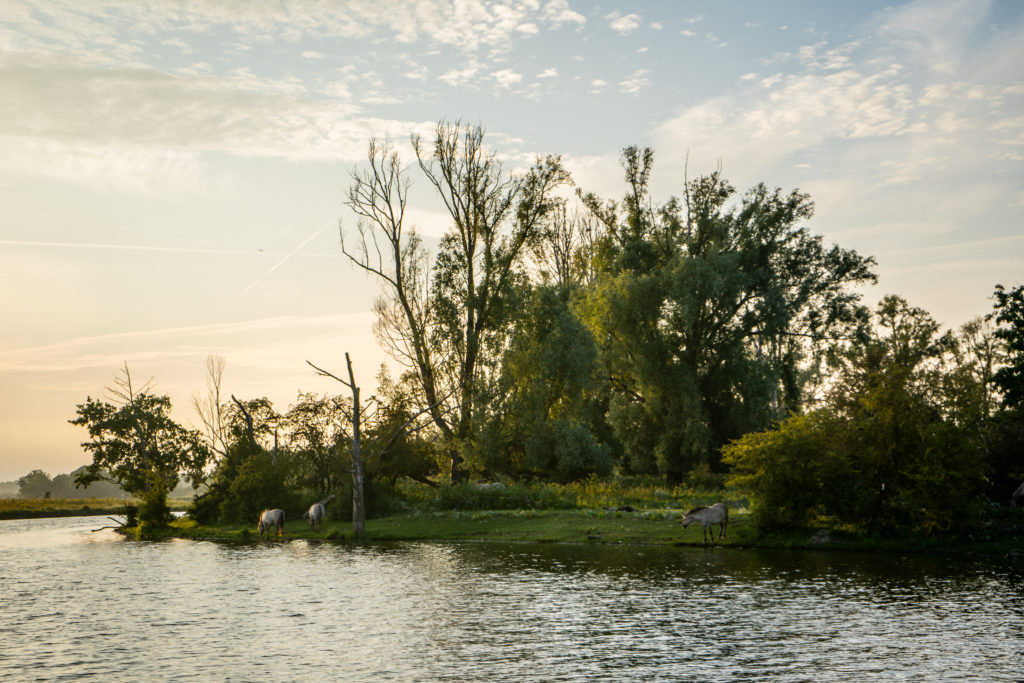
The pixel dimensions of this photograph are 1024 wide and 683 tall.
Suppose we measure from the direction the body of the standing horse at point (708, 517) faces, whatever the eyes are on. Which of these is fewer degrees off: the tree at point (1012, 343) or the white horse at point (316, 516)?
the white horse

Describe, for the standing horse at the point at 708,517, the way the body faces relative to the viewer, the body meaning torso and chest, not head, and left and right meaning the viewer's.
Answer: facing the viewer and to the left of the viewer

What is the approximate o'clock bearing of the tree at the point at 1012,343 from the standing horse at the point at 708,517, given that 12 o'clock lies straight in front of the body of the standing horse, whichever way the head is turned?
The tree is roughly at 6 o'clock from the standing horse.

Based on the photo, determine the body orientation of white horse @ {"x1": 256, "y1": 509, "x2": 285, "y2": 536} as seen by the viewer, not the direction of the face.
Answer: to the viewer's left

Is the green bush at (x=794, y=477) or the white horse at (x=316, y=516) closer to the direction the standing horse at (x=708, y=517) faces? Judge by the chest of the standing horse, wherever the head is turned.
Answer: the white horse

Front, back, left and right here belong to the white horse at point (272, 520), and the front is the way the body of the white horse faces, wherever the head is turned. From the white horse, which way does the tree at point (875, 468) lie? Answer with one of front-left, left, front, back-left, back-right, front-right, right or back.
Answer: back-left

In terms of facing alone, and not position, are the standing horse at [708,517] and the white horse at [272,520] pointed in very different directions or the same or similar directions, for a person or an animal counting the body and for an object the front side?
same or similar directions

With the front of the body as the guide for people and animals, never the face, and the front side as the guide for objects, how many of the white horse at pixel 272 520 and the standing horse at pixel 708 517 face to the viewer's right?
0
